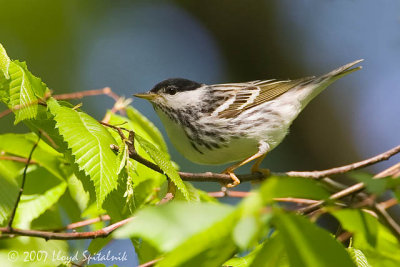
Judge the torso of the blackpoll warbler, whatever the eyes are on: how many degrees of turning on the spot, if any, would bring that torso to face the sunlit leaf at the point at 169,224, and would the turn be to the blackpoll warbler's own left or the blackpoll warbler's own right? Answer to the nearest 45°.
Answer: approximately 90° to the blackpoll warbler's own left

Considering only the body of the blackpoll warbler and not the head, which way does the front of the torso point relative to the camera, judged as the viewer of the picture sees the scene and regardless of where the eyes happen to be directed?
to the viewer's left

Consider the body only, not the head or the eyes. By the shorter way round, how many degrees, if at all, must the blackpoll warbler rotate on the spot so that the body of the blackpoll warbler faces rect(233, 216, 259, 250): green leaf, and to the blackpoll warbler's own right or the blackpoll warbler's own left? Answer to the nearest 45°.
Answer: approximately 90° to the blackpoll warbler's own left

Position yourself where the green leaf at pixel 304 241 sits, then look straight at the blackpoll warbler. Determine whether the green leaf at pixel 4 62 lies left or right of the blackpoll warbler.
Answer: left

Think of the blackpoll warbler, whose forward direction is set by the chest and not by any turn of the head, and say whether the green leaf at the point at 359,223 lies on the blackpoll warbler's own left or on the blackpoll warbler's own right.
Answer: on the blackpoll warbler's own left

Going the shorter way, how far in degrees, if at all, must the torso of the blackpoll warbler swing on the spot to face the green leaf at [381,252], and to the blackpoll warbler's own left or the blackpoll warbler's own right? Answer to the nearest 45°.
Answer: approximately 90° to the blackpoll warbler's own left
